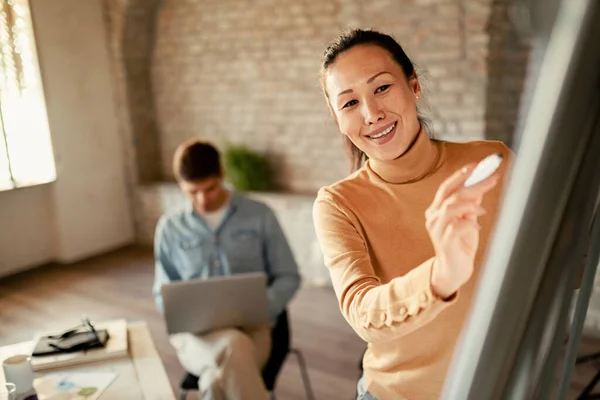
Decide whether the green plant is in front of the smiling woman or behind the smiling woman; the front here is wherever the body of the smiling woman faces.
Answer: behind

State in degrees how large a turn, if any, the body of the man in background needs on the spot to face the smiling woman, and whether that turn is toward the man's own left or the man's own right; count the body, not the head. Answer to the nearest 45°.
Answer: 0° — they already face them

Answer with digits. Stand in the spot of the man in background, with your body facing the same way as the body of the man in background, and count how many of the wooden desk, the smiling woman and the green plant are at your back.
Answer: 1

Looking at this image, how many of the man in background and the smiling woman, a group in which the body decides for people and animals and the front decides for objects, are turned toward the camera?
2

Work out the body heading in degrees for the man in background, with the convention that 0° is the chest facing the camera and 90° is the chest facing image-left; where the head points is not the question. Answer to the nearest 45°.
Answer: approximately 0°

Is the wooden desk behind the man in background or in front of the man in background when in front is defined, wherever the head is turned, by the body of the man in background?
in front

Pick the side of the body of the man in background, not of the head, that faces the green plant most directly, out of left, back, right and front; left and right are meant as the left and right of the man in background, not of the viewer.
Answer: back

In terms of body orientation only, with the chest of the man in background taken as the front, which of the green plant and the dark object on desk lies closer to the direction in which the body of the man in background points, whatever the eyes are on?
the dark object on desk

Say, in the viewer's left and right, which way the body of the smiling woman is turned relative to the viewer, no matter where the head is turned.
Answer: facing the viewer

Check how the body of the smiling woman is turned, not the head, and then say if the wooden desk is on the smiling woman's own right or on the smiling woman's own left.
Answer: on the smiling woman's own right

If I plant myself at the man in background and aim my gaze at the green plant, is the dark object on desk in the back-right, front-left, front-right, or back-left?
back-left
